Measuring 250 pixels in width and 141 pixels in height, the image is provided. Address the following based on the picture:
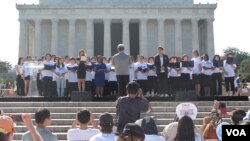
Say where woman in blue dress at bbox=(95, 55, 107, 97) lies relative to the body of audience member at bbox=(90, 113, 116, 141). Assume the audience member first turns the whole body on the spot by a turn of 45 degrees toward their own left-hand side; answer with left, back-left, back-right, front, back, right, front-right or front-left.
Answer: front-right

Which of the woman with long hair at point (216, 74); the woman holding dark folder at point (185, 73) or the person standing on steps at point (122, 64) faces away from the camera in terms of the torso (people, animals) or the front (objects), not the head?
the person standing on steps

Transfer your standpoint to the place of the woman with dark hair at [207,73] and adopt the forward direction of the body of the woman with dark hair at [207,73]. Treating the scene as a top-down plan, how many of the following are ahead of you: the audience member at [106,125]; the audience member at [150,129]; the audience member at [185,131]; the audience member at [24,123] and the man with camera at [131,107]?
5

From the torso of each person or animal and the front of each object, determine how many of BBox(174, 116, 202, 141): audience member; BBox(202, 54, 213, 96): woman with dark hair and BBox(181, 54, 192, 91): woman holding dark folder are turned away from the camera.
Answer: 1

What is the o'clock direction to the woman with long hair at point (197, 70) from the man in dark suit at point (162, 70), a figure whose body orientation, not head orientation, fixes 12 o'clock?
The woman with long hair is roughly at 8 o'clock from the man in dark suit.

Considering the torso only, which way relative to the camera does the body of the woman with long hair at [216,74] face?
toward the camera

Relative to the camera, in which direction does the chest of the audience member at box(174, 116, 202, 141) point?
away from the camera

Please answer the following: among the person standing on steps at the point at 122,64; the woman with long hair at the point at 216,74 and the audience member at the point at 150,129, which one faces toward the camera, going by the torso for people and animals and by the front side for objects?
the woman with long hair

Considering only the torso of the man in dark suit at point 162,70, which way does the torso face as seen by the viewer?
toward the camera

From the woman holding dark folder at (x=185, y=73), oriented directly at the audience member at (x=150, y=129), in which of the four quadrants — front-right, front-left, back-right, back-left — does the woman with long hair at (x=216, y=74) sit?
back-left

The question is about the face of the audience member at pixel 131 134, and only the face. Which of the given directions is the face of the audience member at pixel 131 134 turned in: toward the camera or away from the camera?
away from the camera

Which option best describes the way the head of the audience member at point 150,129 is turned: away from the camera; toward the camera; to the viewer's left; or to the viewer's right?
away from the camera

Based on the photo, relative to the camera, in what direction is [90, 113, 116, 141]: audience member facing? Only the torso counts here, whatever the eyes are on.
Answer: away from the camera

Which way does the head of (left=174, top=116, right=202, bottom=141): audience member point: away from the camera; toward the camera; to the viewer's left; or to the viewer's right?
away from the camera

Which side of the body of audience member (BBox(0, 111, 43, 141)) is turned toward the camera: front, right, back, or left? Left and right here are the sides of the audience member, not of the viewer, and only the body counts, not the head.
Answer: back

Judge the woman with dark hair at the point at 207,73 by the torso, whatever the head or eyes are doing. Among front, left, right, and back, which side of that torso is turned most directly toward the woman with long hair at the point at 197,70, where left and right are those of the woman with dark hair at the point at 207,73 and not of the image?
right

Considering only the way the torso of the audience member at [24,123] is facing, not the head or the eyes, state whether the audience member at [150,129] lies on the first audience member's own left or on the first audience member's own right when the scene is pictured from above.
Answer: on the first audience member's own right

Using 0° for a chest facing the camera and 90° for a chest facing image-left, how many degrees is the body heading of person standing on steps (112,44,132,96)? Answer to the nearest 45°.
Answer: approximately 180°
